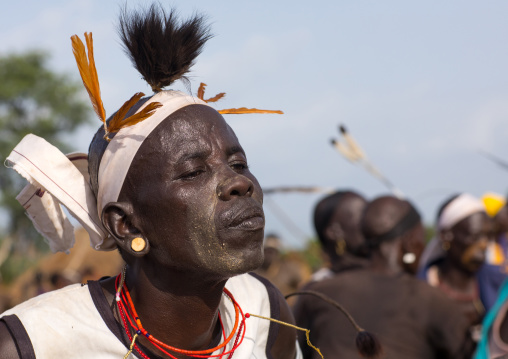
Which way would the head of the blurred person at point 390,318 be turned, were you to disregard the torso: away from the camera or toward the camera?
away from the camera

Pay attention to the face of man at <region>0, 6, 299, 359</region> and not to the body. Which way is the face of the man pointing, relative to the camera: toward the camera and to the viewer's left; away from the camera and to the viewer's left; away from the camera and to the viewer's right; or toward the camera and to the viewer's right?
toward the camera and to the viewer's right

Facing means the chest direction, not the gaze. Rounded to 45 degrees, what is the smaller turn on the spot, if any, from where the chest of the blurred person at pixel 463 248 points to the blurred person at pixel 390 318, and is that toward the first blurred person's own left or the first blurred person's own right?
approximately 45° to the first blurred person's own right

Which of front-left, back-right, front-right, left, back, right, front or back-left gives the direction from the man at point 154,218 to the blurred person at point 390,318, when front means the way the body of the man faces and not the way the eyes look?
left
